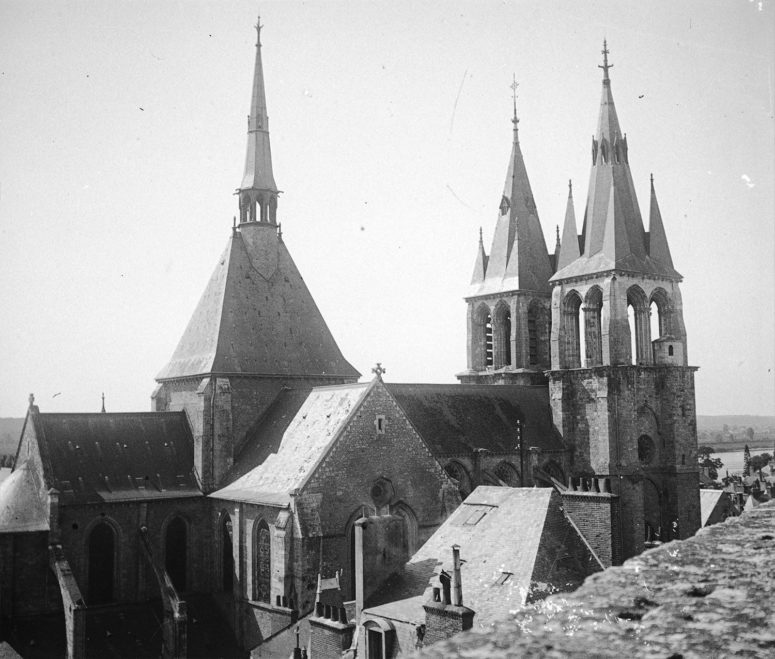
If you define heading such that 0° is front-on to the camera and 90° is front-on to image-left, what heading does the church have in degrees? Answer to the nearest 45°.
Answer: approximately 225°

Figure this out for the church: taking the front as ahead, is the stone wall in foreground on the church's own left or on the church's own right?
on the church's own right
